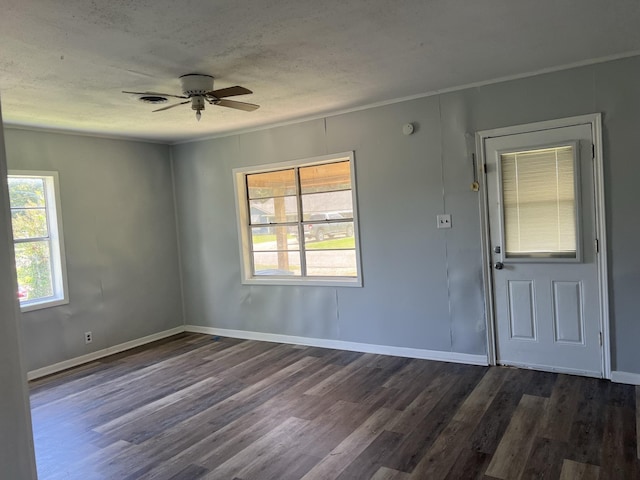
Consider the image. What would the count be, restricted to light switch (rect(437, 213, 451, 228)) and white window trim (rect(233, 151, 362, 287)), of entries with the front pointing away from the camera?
0

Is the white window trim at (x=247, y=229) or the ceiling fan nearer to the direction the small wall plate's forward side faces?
the ceiling fan

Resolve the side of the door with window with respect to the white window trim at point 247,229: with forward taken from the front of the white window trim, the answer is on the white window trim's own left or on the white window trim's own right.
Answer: on the white window trim's own left

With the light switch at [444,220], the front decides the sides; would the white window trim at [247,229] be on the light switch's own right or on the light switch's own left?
on the light switch's own right

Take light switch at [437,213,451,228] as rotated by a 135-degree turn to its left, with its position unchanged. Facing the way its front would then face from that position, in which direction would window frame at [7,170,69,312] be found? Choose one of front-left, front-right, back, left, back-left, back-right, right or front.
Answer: back-left

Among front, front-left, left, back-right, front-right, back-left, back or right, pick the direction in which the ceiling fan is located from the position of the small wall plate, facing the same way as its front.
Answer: front-right

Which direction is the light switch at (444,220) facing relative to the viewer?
toward the camera

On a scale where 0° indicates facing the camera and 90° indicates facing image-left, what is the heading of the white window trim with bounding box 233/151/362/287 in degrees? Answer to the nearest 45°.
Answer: approximately 45°

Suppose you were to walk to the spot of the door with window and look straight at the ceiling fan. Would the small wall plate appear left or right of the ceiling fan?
right

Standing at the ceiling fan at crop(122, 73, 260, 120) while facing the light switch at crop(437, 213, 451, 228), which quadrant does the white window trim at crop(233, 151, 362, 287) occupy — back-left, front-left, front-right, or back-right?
front-left

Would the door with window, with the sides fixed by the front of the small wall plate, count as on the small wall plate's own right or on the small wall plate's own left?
on the small wall plate's own left
